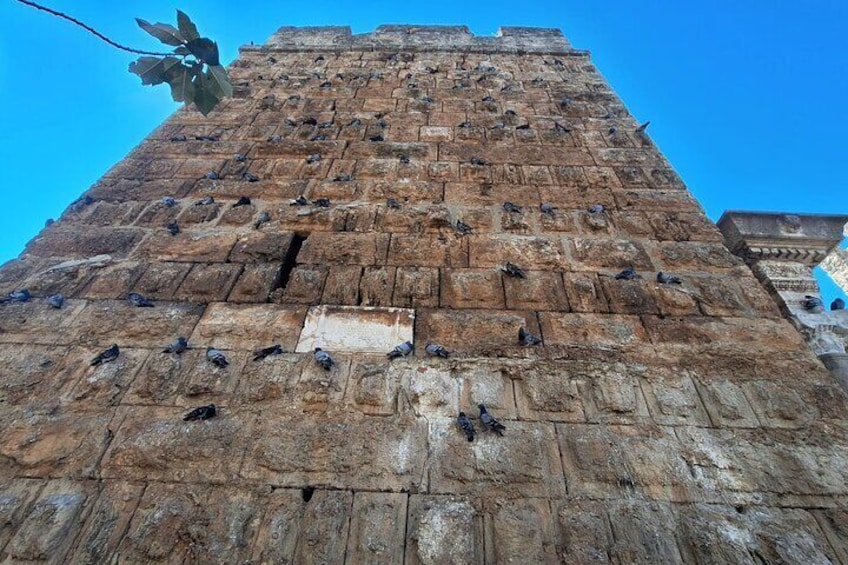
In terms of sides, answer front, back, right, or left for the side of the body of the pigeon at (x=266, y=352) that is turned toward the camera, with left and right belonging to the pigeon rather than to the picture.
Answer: right

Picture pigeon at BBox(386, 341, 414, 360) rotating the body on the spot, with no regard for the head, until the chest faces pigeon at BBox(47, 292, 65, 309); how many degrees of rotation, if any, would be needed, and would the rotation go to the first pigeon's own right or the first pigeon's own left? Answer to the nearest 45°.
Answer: approximately 180°

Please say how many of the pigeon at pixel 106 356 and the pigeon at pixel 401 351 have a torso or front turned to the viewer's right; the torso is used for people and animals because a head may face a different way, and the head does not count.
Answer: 2

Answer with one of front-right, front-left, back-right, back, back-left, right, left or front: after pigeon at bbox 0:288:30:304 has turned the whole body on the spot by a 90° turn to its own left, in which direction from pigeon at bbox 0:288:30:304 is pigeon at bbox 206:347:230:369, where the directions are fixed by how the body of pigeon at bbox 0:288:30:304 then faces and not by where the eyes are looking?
back-right

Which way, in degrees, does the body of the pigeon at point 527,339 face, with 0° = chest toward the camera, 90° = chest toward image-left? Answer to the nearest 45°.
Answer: approximately 90°

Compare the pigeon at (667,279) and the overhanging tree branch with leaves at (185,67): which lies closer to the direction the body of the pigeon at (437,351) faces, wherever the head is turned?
the overhanging tree branch with leaves

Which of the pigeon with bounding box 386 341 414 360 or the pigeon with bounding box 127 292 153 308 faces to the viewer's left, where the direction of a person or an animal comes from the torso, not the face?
the pigeon with bounding box 127 292 153 308

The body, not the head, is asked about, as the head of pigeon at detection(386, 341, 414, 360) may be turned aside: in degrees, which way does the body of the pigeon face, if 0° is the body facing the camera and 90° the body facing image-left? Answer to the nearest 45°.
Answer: approximately 270°

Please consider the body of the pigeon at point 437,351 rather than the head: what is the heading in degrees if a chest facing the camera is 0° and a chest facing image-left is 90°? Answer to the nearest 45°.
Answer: approximately 90°
